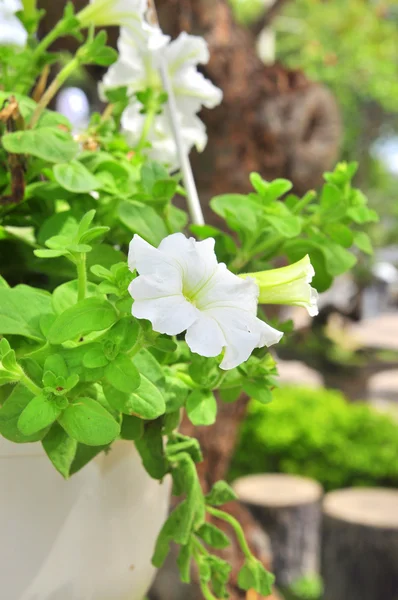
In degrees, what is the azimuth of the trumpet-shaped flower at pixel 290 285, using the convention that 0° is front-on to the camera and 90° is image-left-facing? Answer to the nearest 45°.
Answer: approximately 270°
